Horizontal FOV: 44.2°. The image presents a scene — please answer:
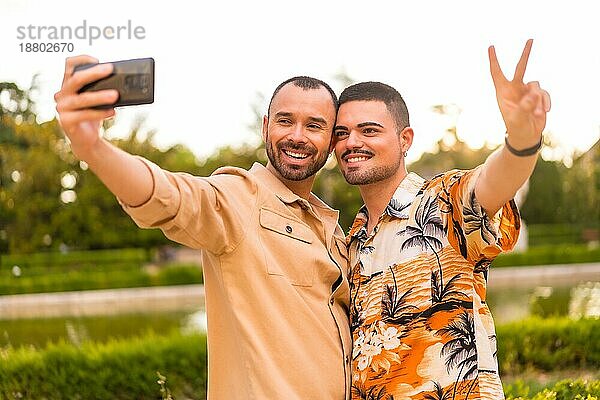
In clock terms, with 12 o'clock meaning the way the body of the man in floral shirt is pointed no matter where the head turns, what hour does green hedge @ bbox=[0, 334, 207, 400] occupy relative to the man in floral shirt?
The green hedge is roughly at 3 o'clock from the man in floral shirt.

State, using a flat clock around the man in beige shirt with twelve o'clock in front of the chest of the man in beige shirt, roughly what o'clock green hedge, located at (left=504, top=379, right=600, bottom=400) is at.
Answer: The green hedge is roughly at 9 o'clock from the man in beige shirt.

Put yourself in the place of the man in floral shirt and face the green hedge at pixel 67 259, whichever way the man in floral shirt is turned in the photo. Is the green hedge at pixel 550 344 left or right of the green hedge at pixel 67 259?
right

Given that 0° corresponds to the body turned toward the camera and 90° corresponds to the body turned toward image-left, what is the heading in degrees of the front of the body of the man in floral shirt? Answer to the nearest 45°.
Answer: approximately 45°
